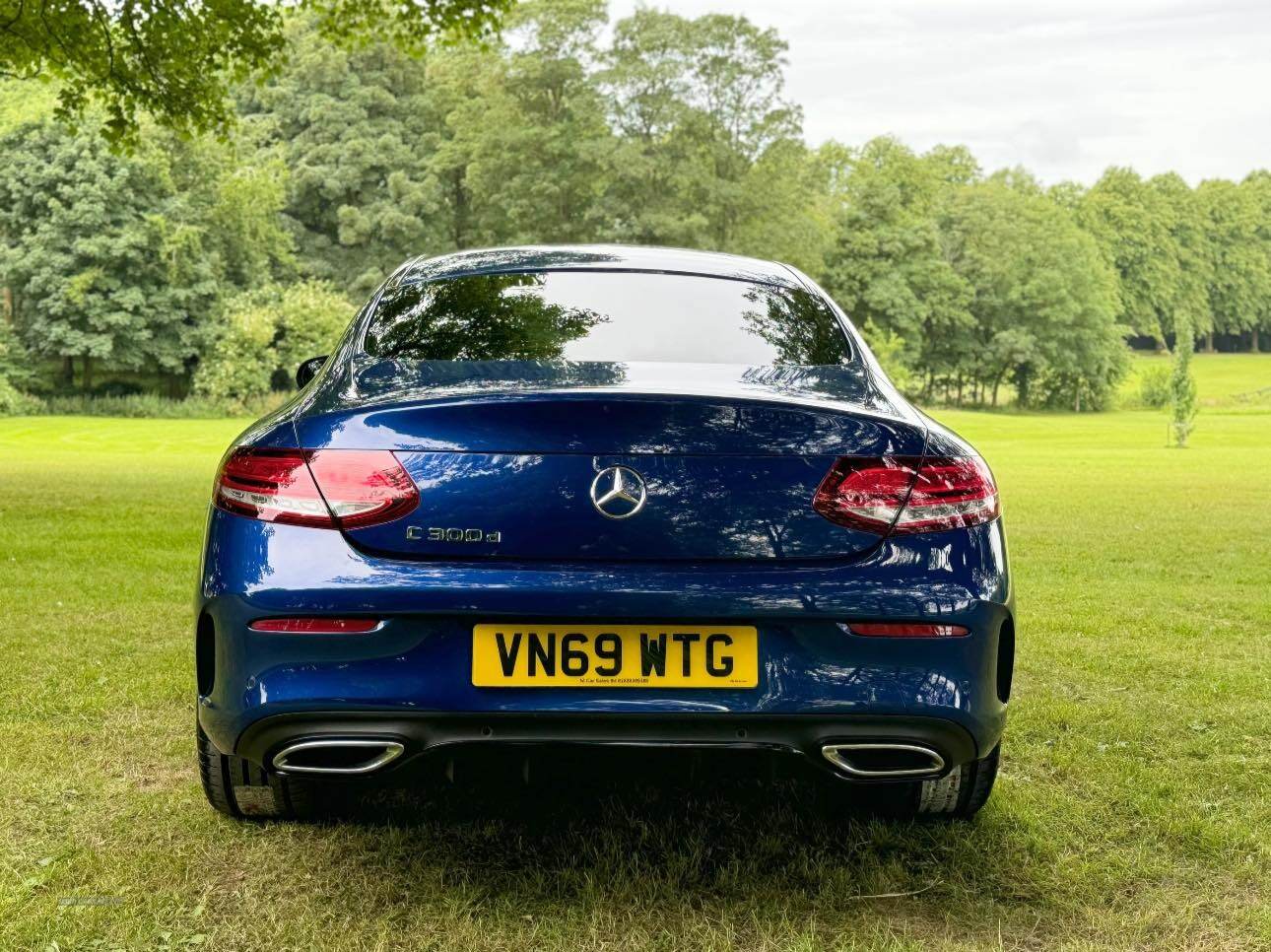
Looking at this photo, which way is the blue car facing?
away from the camera

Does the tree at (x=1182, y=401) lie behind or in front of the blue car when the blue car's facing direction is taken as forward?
in front

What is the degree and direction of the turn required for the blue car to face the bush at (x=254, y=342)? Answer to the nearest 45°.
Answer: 0° — it already faces it

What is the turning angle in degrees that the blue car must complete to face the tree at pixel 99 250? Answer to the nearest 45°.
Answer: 0° — it already faces it
